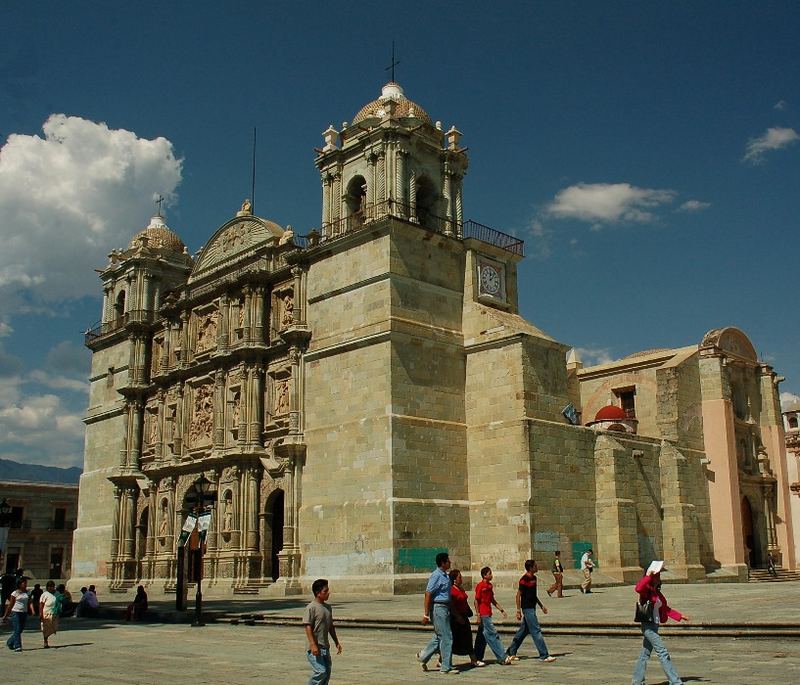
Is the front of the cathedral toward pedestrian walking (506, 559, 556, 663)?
no

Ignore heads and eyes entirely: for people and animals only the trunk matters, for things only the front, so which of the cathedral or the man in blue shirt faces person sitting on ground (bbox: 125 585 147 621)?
the cathedral

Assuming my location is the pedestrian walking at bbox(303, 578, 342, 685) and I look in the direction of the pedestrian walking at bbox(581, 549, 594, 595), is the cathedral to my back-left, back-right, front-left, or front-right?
front-left
